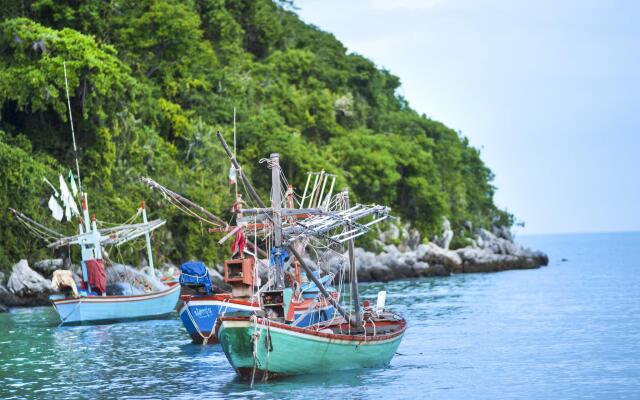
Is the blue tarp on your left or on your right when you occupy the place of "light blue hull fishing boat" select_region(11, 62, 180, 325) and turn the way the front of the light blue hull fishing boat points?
on your right

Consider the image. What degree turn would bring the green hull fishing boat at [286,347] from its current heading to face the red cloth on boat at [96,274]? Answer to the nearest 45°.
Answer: approximately 90° to its left

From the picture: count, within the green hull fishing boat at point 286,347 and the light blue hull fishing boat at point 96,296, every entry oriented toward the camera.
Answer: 0

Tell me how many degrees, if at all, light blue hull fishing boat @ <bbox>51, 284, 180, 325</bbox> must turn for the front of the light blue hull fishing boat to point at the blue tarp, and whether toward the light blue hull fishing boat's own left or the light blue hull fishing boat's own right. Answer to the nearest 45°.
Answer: approximately 135° to the light blue hull fishing boat's own right

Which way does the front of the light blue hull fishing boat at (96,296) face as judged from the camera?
facing away from the viewer and to the right of the viewer

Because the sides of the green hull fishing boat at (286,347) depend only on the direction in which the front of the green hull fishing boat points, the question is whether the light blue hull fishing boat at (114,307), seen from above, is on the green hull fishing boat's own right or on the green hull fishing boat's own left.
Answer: on the green hull fishing boat's own left

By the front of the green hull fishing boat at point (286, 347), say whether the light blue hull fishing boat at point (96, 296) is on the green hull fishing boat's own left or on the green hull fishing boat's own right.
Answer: on the green hull fishing boat's own left

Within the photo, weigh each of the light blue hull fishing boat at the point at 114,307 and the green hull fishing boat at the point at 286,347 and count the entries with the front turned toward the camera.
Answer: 0
